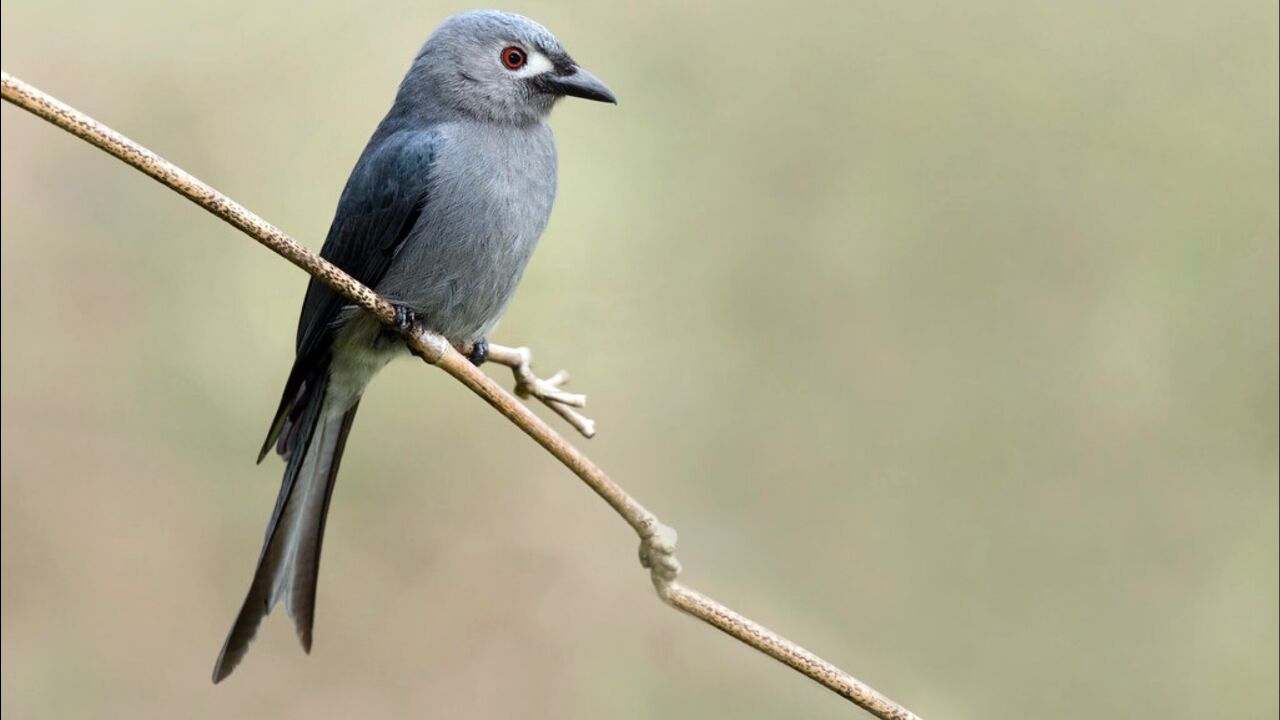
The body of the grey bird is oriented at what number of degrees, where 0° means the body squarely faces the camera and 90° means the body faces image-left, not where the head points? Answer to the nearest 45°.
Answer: approximately 315°
